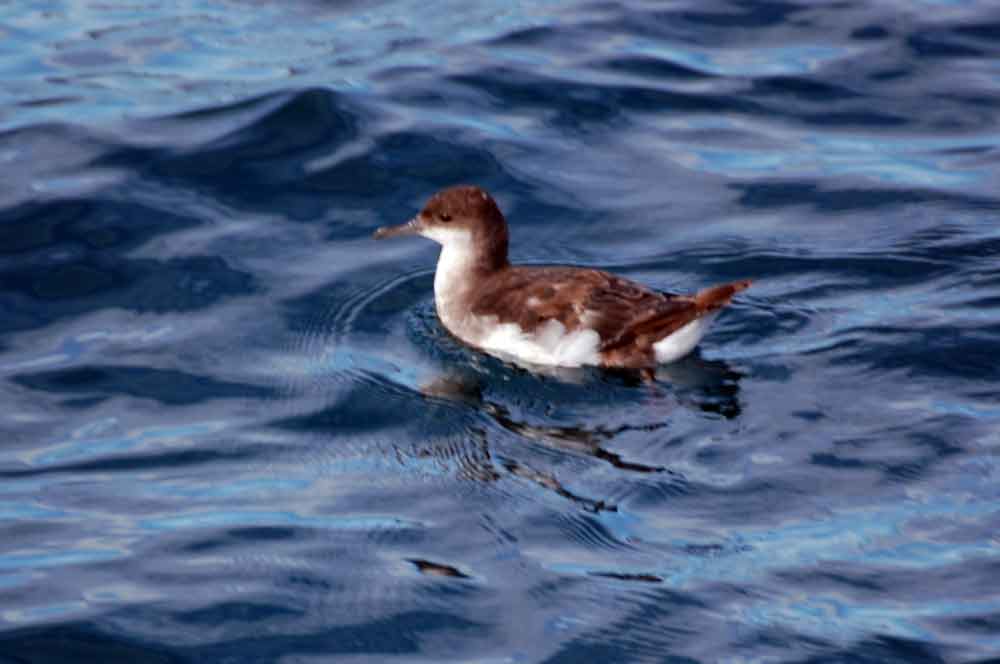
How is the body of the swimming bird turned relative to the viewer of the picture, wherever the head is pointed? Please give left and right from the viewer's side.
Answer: facing to the left of the viewer
